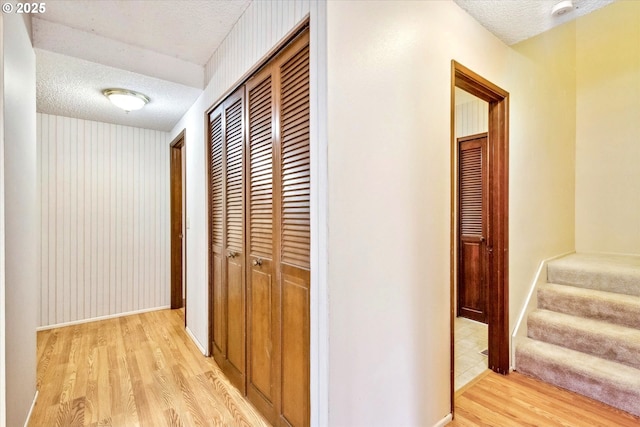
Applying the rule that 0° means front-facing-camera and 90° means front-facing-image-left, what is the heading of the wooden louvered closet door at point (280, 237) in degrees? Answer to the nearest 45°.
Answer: approximately 45°

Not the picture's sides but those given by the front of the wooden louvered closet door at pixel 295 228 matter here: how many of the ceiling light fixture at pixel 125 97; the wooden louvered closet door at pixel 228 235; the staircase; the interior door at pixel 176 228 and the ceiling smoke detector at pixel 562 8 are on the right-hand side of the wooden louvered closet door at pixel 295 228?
3

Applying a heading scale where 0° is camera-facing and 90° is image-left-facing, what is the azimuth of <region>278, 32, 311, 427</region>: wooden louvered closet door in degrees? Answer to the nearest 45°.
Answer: approximately 45°

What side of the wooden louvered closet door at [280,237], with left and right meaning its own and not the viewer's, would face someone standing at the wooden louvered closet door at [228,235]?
right

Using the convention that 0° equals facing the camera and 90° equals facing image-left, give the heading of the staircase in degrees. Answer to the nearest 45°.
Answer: approximately 45°

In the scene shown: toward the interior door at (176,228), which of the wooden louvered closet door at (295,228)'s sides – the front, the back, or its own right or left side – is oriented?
right

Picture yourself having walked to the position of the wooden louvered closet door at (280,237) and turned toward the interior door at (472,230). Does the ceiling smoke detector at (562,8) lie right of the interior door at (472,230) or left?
right

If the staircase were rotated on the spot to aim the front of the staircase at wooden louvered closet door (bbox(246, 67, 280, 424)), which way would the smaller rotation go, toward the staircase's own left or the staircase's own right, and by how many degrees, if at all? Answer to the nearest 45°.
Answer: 0° — it already faces it

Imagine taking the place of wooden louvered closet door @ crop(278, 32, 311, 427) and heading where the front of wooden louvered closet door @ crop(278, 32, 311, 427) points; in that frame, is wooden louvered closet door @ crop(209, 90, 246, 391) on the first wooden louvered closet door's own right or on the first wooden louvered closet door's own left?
on the first wooden louvered closet door's own right

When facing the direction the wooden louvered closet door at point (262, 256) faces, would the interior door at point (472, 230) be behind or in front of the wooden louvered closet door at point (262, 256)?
behind
